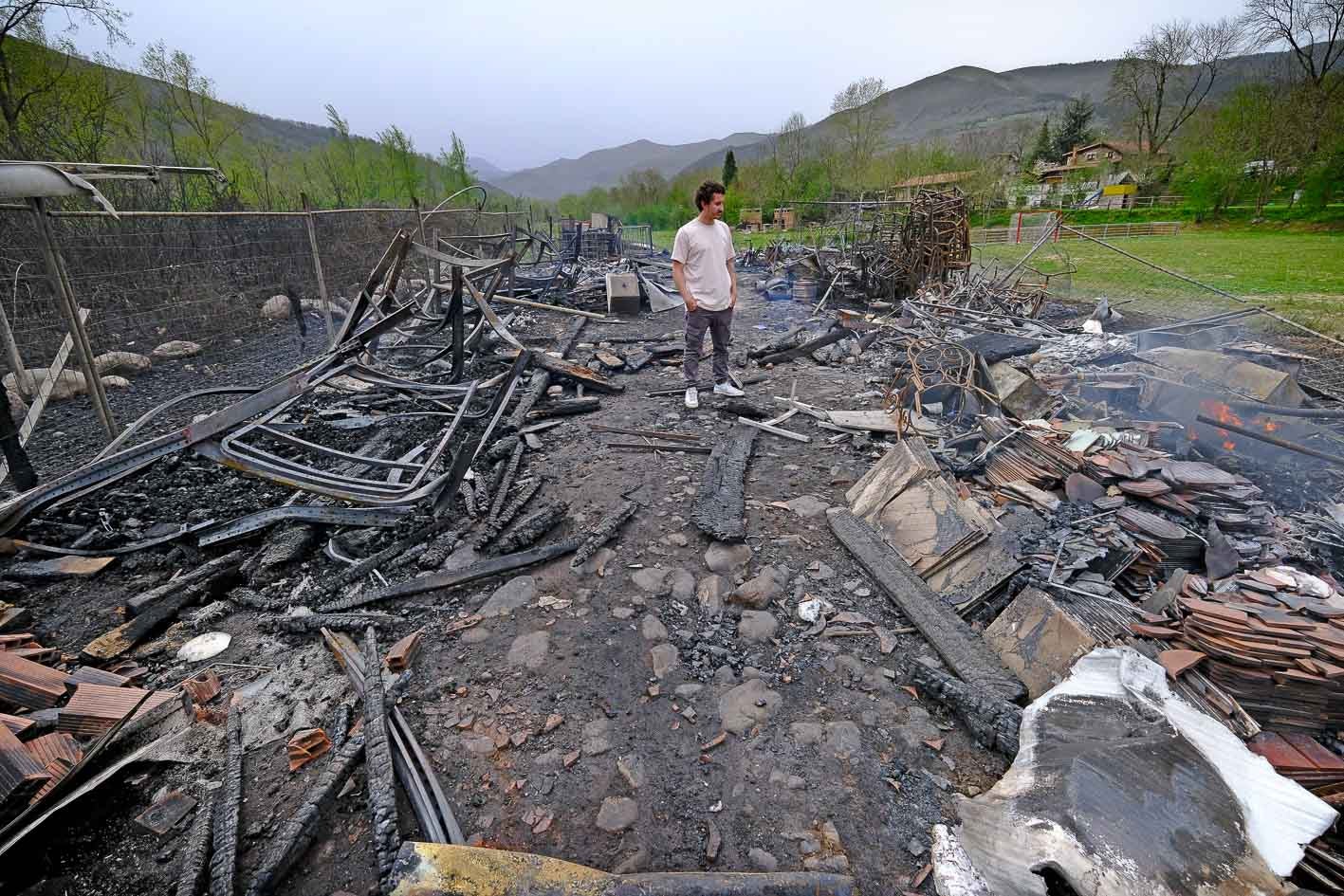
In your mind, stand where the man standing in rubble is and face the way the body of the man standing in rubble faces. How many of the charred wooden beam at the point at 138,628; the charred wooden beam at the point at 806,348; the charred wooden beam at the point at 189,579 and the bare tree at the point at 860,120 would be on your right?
2

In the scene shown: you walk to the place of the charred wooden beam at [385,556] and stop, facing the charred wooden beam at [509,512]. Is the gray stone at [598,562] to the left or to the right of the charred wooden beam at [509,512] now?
right

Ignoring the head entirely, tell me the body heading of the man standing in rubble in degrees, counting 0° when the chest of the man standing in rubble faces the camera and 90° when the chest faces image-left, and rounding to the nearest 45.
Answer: approximately 315°

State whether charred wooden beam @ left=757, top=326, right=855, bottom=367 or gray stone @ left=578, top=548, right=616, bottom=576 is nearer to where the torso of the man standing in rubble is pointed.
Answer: the gray stone

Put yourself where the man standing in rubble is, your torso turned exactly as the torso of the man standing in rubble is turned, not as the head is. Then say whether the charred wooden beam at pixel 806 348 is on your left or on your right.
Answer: on your left

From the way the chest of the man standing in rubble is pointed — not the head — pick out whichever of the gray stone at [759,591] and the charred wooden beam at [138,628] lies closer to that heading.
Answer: the gray stone

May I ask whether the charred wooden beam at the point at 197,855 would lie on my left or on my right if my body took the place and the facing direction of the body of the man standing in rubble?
on my right

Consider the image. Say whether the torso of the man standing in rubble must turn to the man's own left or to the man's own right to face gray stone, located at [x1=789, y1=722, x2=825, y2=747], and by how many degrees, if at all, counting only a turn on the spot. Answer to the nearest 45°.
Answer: approximately 45° to the man's own right

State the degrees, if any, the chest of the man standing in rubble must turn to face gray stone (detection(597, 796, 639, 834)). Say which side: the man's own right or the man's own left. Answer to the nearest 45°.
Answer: approximately 45° to the man's own right

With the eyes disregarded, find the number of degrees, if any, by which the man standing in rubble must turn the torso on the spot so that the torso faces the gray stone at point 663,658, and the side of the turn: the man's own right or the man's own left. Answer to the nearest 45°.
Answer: approximately 45° to the man's own right
